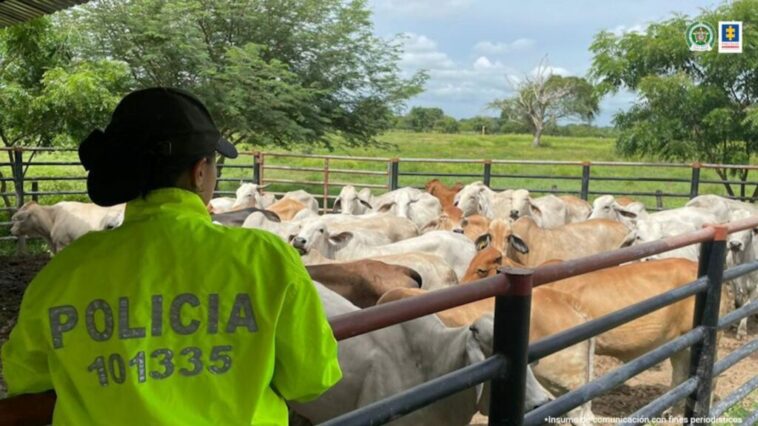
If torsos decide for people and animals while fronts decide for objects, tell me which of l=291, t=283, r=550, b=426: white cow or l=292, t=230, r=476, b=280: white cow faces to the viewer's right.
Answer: l=291, t=283, r=550, b=426: white cow

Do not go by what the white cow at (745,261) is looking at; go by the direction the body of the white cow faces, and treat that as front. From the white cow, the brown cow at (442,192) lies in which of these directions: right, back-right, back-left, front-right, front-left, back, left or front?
right

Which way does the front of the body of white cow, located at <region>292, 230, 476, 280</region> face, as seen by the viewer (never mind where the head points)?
to the viewer's left

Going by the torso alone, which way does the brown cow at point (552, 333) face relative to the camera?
to the viewer's left

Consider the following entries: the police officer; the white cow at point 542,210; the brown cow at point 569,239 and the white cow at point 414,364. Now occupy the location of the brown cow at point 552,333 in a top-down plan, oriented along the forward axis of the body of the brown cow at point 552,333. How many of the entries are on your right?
2

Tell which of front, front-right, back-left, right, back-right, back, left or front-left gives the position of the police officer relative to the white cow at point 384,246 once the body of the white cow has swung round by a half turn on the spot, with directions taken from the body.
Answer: right

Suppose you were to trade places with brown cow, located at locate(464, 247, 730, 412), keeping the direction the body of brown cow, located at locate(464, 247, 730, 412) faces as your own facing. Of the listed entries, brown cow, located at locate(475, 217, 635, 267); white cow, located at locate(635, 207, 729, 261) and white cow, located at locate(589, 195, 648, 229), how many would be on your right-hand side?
3

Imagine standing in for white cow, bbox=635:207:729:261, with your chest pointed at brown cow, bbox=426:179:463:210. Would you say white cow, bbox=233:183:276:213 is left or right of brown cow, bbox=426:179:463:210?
left

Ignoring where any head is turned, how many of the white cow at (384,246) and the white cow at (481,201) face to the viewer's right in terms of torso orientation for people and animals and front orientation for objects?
0

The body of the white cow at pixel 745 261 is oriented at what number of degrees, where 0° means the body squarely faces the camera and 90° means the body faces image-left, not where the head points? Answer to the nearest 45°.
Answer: approximately 45°

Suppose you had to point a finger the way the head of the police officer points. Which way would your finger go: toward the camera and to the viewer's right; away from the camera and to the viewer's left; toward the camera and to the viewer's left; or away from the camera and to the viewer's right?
away from the camera and to the viewer's right

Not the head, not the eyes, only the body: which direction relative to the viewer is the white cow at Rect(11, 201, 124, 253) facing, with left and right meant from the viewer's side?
facing to the left of the viewer

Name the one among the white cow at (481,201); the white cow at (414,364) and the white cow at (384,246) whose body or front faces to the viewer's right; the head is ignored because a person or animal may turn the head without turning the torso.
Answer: the white cow at (414,364)

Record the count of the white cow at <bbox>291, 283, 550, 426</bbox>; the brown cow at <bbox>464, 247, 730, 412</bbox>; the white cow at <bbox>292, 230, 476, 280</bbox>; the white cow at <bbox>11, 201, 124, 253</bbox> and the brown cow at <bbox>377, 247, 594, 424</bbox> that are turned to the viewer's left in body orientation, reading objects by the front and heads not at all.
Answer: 4
